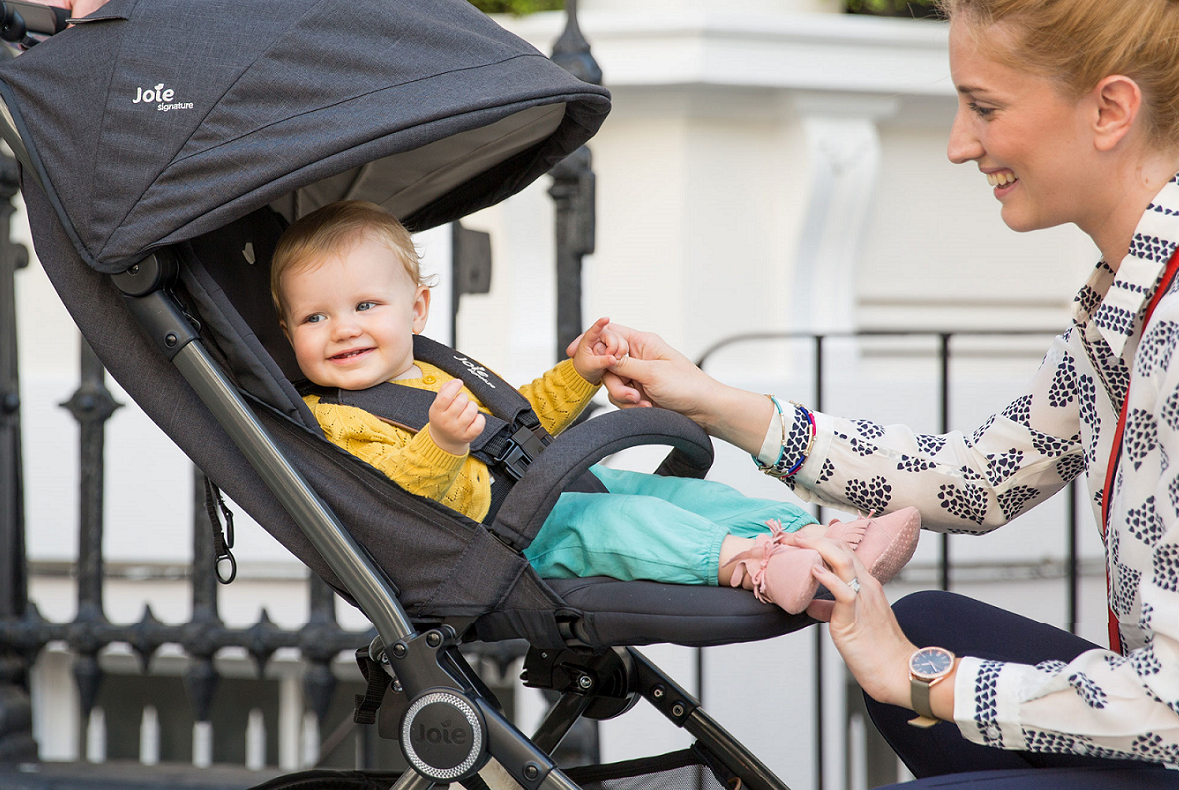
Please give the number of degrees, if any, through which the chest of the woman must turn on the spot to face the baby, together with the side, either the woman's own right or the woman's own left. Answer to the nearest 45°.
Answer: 0° — they already face them

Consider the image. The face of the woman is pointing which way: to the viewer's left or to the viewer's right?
to the viewer's left

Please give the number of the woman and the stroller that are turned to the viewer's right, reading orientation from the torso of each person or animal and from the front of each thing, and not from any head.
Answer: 1

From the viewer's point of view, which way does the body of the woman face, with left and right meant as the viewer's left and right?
facing to the left of the viewer

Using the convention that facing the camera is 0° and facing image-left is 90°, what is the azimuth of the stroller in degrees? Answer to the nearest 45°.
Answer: approximately 270°

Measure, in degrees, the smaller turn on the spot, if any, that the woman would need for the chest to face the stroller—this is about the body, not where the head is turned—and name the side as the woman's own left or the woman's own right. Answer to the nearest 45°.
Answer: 0° — they already face it

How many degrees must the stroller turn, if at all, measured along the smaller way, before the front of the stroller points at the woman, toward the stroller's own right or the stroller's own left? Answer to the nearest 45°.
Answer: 0° — it already faces them
